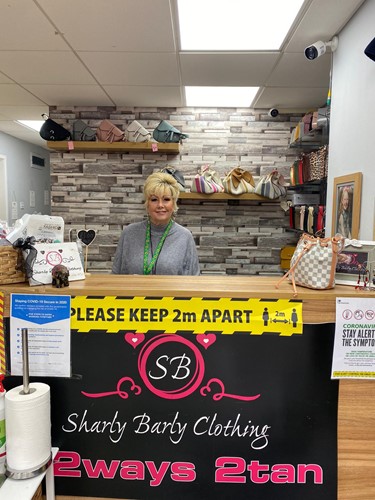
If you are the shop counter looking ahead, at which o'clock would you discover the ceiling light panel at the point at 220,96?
The ceiling light panel is roughly at 6 o'clock from the shop counter.

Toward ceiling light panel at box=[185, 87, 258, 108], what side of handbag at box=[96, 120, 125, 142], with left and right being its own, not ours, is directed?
left

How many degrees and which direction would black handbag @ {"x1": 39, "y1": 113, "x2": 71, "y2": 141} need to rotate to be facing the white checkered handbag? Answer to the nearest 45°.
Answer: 0° — it already faces it

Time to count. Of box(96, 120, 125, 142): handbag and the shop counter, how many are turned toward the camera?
2

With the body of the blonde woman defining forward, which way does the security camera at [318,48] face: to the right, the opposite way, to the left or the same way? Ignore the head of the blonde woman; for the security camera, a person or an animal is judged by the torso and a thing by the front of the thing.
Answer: to the right

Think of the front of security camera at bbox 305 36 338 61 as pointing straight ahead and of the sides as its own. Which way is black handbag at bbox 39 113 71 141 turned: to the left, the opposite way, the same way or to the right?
to the left

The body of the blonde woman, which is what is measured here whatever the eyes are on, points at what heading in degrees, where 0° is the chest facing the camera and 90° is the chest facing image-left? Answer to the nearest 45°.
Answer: approximately 0°

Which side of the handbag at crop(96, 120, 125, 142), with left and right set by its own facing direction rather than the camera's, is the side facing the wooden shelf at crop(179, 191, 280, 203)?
left

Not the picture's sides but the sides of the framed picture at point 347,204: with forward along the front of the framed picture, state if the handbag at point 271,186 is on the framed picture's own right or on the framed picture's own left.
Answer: on the framed picture's own right

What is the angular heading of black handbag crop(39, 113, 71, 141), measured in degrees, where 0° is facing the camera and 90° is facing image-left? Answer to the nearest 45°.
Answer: approximately 0°
